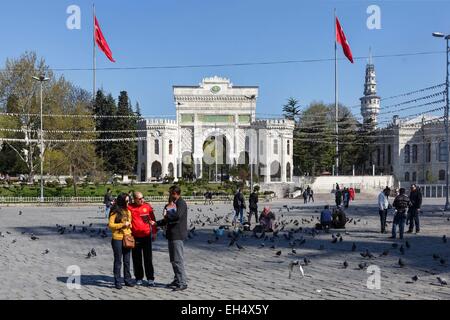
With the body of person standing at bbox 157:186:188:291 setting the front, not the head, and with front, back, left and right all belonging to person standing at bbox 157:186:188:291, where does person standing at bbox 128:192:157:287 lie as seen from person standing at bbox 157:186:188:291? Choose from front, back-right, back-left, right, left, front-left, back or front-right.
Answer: front-right

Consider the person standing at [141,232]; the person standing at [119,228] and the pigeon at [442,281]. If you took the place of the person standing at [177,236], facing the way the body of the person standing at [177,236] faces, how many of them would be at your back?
1

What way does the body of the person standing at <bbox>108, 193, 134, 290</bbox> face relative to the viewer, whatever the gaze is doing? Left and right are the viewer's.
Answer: facing the viewer and to the right of the viewer

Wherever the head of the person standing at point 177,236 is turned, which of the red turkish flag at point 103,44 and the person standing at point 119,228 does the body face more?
the person standing

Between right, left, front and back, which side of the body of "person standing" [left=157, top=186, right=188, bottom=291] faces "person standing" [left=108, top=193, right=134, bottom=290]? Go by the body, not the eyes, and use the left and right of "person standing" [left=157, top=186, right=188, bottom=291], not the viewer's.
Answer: front

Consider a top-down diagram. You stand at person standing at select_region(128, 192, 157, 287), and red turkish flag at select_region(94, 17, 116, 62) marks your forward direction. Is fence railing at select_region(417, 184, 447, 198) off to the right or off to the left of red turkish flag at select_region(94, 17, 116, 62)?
right

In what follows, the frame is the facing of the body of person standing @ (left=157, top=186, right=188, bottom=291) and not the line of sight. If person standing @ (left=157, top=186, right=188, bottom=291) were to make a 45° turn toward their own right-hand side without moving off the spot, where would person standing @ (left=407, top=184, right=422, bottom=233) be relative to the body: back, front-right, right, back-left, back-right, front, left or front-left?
right

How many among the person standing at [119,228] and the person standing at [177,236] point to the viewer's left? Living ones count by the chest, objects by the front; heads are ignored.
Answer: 1

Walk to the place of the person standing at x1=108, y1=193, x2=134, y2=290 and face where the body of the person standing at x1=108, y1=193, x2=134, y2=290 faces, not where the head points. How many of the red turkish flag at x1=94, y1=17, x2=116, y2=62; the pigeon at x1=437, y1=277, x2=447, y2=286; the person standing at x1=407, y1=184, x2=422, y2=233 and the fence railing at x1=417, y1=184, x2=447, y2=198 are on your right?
0

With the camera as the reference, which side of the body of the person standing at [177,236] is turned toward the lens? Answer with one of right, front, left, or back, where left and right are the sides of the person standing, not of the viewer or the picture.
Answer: left

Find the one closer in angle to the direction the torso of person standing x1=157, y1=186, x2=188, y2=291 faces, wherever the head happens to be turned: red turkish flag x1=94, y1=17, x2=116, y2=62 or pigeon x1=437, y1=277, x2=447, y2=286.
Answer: the red turkish flag

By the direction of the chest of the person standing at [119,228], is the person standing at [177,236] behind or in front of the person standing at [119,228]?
in front

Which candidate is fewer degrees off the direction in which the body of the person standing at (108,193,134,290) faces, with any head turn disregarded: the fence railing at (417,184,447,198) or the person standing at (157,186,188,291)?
the person standing

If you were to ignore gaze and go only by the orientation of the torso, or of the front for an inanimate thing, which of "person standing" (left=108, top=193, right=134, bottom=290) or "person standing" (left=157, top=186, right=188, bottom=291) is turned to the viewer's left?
"person standing" (left=157, top=186, right=188, bottom=291)

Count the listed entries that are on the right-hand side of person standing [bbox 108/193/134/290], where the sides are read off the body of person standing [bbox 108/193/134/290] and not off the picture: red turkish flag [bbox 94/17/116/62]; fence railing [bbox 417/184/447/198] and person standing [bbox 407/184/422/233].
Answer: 0

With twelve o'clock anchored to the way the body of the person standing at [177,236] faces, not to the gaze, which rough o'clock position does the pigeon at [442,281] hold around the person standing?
The pigeon is roughly at 6 o'clock from the person standing.

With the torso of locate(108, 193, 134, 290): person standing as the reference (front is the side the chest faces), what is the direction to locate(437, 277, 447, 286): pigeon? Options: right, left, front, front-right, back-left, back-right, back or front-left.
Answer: front-left

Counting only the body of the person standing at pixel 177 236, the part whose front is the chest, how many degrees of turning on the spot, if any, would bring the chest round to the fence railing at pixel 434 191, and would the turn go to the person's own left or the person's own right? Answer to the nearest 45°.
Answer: approximately 135° to the person's own right

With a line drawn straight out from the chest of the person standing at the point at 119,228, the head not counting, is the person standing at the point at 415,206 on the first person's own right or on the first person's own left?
on the first person's own left
